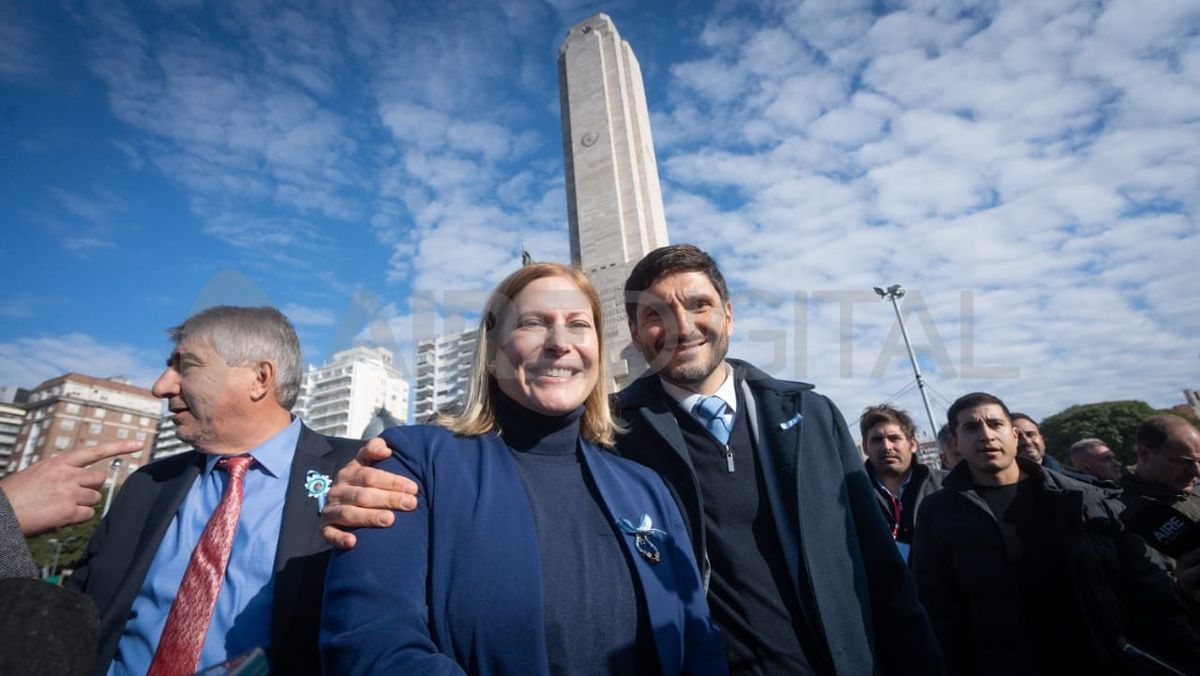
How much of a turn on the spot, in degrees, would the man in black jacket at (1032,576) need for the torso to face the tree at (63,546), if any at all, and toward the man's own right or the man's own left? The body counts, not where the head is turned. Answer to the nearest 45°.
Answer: approximately 90° to the man's own right

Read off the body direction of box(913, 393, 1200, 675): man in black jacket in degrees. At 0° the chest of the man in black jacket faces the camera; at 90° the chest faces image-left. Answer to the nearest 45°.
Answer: approximately 0°

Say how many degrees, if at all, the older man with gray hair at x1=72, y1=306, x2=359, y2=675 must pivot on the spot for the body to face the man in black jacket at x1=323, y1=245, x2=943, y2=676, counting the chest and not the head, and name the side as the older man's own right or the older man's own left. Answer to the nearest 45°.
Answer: approximately 90° to the older man's own left

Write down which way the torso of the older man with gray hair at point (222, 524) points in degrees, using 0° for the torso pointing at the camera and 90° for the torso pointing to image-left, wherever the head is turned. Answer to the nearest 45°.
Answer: approximately 45°

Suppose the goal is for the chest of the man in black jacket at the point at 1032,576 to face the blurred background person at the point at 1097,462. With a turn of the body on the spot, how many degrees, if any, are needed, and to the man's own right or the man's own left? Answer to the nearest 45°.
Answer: approximately 180°

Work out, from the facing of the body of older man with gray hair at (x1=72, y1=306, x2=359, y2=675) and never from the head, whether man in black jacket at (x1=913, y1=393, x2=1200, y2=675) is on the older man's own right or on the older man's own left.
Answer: on the older man's own left
